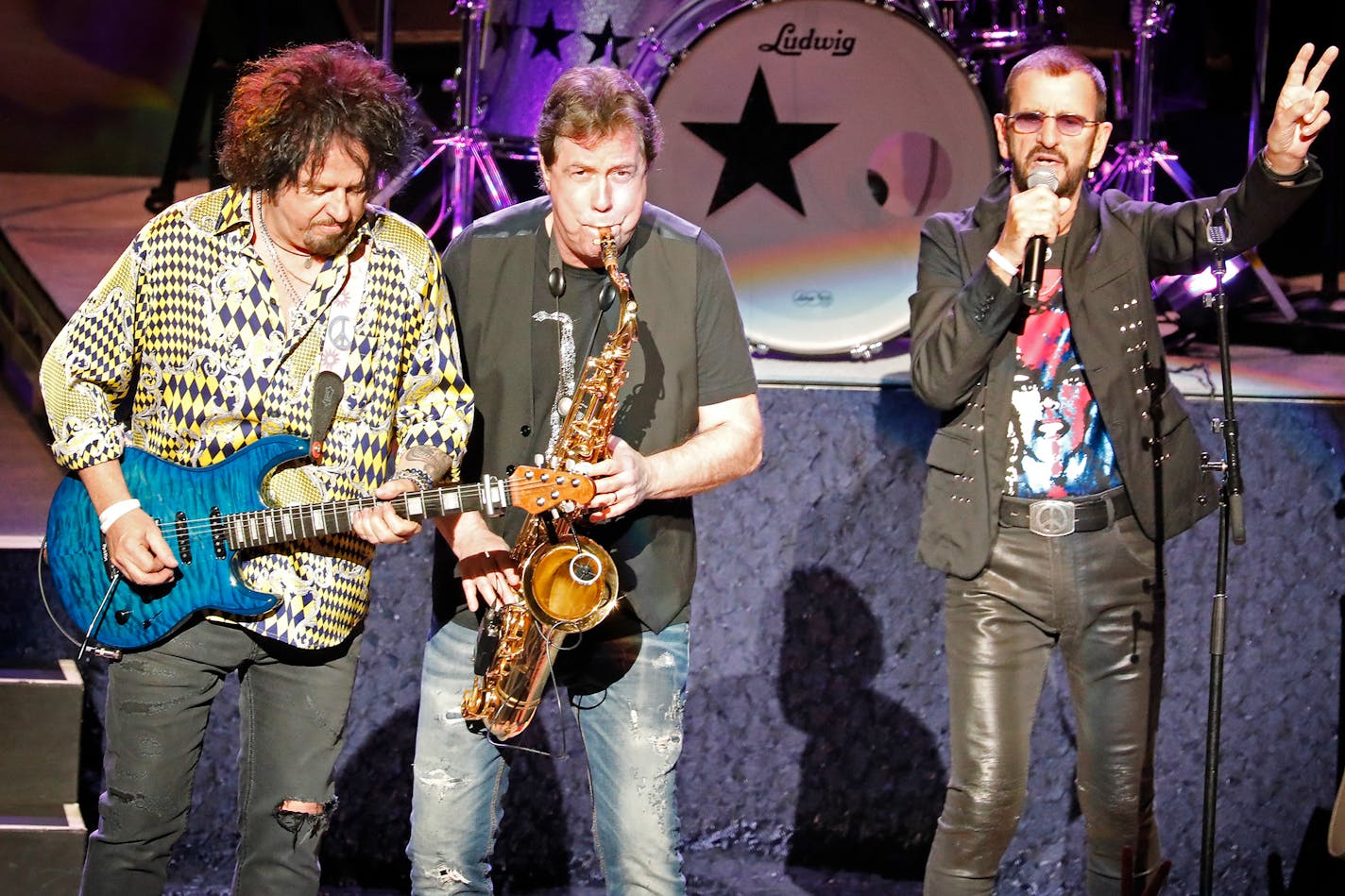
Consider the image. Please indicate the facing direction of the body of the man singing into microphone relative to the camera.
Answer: toward the camera

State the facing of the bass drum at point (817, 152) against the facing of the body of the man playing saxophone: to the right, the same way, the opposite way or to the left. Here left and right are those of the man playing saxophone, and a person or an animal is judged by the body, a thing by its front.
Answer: the same way

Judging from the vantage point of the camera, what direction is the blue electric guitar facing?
facing the viewer

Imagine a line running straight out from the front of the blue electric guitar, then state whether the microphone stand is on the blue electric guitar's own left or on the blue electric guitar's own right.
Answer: on the blue electric guitar's own left

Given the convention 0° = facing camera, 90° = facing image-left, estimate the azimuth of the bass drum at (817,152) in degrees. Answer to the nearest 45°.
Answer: approximately 0°

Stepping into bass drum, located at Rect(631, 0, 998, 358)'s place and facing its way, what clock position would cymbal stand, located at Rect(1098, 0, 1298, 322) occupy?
The cymbal stand is roughly at 8 o'clock from the bass drum.

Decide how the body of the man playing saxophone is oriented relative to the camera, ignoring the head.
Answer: toward the camera

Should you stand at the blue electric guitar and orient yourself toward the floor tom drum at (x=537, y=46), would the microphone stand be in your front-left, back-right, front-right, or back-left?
front-right

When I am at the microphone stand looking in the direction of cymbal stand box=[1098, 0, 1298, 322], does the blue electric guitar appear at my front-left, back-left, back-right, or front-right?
back-left

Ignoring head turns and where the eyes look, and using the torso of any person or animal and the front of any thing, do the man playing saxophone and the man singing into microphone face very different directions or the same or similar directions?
same or similar directions

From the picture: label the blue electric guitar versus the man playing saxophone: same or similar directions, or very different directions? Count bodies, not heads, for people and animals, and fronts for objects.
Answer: same or similar directions

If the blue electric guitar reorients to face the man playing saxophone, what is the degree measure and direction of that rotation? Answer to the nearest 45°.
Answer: approximately 90° to its left

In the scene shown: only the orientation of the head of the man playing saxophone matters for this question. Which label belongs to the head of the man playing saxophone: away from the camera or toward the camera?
toward the camera

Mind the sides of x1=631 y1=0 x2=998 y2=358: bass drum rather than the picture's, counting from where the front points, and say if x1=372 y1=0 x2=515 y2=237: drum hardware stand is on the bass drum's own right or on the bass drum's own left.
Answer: on the bass drum's own right

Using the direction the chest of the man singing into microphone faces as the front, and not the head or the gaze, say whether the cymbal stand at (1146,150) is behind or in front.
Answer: behind

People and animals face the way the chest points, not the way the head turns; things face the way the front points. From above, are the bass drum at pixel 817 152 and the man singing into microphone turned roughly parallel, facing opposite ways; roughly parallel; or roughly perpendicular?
roughly parallel

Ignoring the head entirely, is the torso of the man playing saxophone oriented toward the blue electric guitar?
no

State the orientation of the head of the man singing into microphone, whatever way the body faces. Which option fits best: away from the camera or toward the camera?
toward the camera
